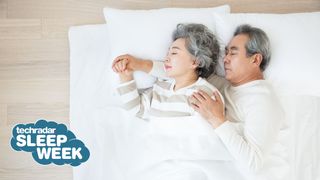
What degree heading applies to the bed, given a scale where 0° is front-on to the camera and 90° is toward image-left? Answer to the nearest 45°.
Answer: approximately 0°
